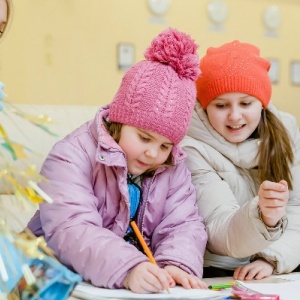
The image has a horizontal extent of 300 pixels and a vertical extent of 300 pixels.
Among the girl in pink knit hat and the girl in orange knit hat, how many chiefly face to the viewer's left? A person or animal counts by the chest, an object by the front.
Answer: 0

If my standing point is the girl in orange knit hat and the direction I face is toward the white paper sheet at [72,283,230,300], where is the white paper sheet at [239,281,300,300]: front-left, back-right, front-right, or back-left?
front-left

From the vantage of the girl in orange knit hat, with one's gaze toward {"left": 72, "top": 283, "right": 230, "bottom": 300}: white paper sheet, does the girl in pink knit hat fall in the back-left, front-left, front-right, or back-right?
front-right

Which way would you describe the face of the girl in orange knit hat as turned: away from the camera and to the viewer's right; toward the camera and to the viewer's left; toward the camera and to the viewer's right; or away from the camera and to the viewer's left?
toward the camera and to the viewer's left

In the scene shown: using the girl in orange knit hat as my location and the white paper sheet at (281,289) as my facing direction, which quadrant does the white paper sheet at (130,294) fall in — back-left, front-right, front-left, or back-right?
front-right

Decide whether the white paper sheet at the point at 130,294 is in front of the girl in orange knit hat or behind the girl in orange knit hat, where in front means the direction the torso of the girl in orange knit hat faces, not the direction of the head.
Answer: in front

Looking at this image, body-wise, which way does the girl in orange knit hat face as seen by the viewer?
toward the camera

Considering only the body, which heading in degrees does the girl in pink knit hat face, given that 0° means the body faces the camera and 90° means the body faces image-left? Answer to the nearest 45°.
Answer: approximately 315°
